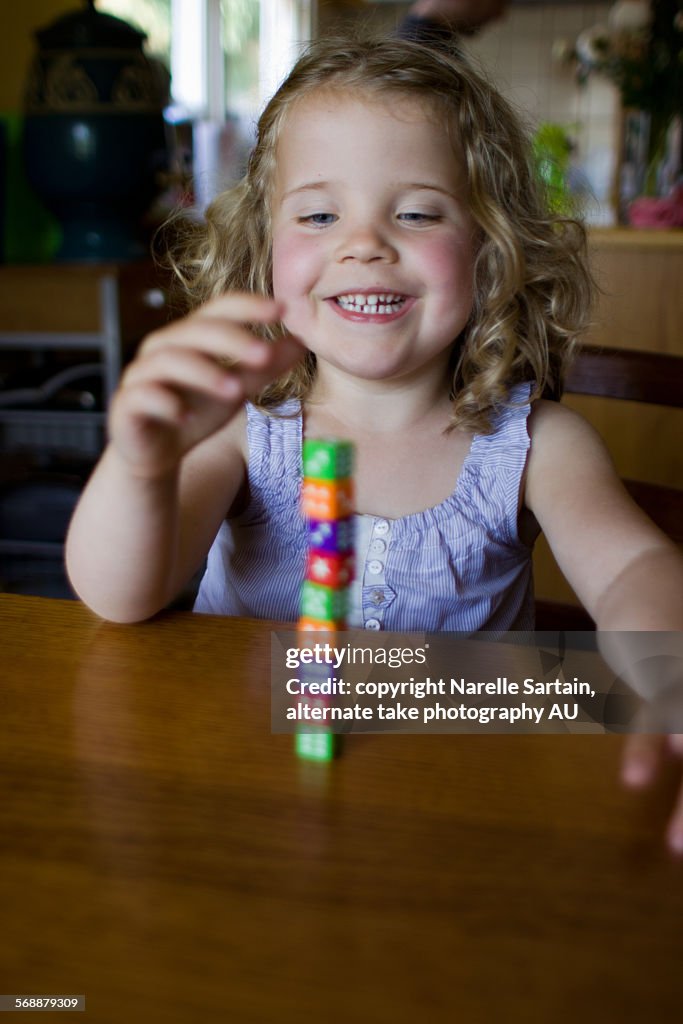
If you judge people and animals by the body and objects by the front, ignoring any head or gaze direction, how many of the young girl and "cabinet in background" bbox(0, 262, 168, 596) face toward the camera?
2

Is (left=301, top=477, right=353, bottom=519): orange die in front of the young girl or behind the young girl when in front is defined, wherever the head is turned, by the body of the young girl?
in front

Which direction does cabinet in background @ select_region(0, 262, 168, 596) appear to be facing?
toward the camera

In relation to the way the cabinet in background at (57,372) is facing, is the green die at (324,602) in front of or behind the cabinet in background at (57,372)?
in front

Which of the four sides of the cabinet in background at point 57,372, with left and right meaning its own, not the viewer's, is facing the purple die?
front

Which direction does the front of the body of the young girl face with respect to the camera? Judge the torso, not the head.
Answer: toward the camera

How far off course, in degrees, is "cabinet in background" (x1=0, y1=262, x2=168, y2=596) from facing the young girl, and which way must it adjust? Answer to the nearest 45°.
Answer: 0° — it already faces them

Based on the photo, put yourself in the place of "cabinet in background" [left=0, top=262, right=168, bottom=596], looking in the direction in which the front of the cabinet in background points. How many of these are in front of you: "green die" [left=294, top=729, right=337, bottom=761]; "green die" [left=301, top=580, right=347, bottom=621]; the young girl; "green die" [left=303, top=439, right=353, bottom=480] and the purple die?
5

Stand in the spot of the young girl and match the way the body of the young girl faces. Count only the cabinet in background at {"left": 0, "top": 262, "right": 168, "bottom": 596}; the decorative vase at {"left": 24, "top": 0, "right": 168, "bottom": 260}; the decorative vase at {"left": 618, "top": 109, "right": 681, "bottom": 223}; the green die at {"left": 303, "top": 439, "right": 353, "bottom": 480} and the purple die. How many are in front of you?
2

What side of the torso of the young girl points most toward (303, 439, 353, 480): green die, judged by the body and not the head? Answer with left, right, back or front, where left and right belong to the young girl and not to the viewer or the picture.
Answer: front

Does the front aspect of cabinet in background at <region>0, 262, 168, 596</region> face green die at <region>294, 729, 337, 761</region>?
yes

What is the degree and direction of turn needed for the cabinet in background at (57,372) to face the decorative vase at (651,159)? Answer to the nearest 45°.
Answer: approximately 90° to its left
